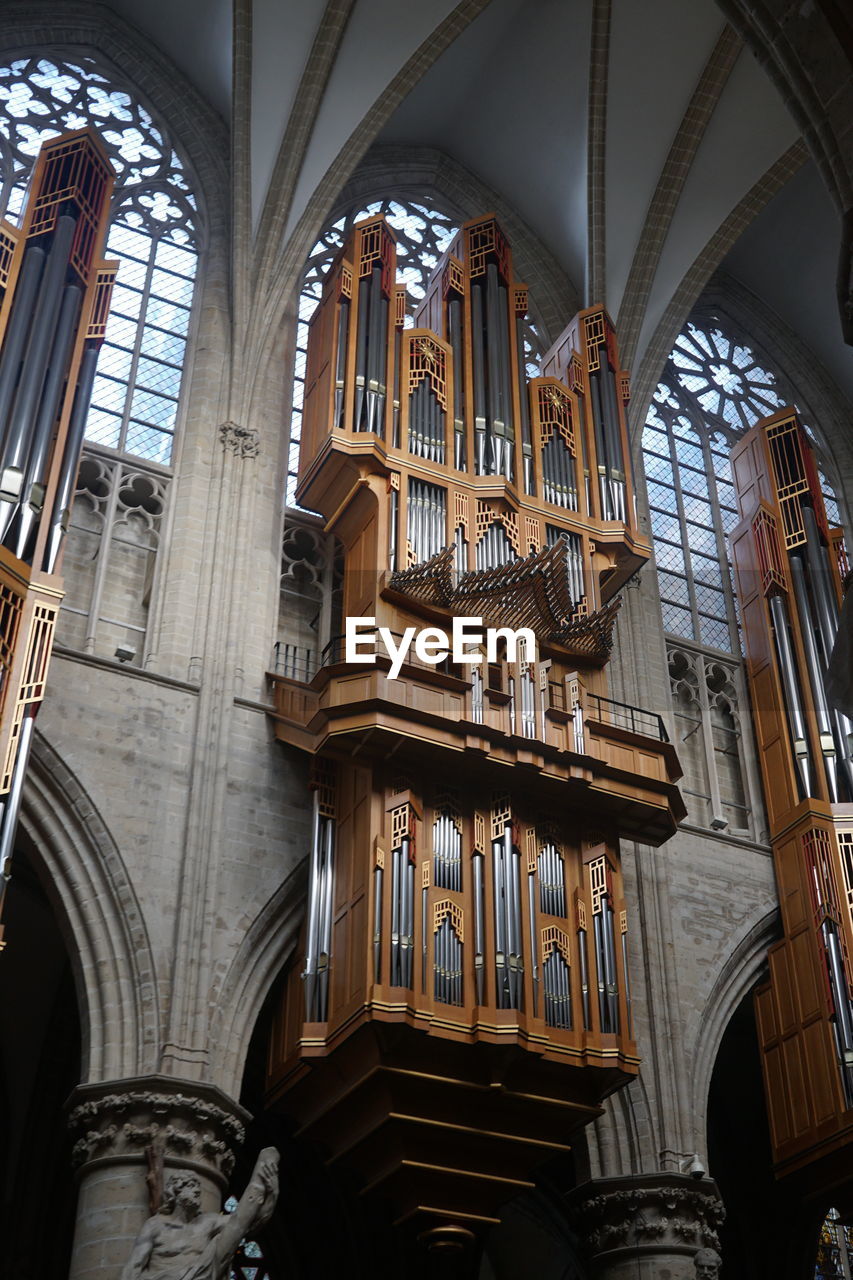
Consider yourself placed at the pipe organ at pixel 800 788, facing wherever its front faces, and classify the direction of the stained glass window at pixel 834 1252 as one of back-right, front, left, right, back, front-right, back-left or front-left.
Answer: back-left

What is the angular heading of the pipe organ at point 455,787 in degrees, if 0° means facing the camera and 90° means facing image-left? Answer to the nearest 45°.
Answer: approximately 315°

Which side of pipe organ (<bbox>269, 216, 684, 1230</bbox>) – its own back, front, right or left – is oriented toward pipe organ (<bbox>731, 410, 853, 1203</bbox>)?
left
